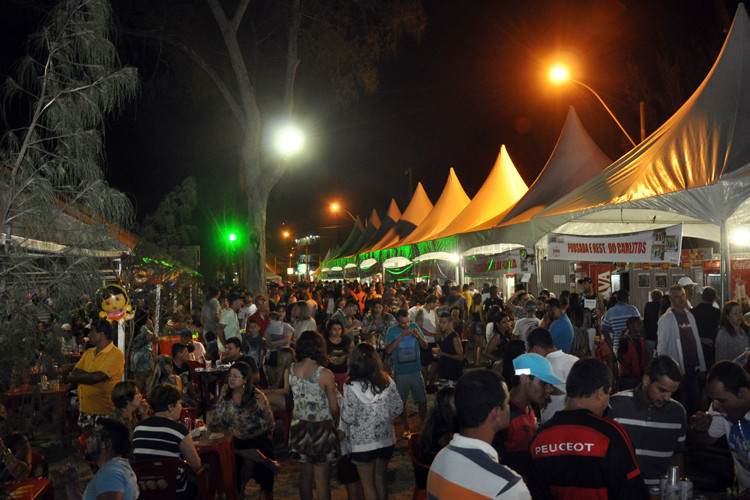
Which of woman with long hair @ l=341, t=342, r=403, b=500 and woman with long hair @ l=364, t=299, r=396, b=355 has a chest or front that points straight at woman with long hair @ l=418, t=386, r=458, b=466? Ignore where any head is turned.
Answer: woman with long hair @ l=364, t=299, r=396, b=355

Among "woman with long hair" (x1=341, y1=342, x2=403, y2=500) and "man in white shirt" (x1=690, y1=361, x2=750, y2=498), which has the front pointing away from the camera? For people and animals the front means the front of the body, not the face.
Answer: the woman with long hair

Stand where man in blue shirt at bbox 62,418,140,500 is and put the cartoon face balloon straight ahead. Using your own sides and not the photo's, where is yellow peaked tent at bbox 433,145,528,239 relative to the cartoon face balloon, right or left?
right

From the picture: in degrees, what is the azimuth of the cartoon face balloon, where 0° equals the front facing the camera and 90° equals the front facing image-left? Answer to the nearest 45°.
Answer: approximately 0°

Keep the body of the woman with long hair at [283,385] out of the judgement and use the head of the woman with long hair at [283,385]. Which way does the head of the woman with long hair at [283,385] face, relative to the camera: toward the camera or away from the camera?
away from the camera

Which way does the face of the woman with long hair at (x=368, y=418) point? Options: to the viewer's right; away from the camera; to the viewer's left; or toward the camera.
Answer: away from the camera

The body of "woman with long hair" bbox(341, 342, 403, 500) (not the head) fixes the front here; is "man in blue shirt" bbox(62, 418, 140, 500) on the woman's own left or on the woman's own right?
on the woman's own left

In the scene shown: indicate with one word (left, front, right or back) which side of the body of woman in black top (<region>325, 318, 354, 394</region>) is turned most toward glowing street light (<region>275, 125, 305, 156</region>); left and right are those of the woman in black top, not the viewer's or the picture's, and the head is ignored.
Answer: back

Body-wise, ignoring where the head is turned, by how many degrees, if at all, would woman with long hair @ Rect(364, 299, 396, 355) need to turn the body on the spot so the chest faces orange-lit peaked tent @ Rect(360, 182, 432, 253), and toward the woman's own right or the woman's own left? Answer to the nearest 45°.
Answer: approximately 180°

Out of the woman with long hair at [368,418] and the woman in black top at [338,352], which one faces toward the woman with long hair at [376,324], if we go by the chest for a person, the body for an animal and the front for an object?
the woman with long hair at [368,418]

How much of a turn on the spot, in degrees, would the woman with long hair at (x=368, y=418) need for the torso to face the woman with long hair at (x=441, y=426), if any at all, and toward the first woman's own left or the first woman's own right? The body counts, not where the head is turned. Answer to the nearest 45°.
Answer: approximately 135° to the first woman's own right
